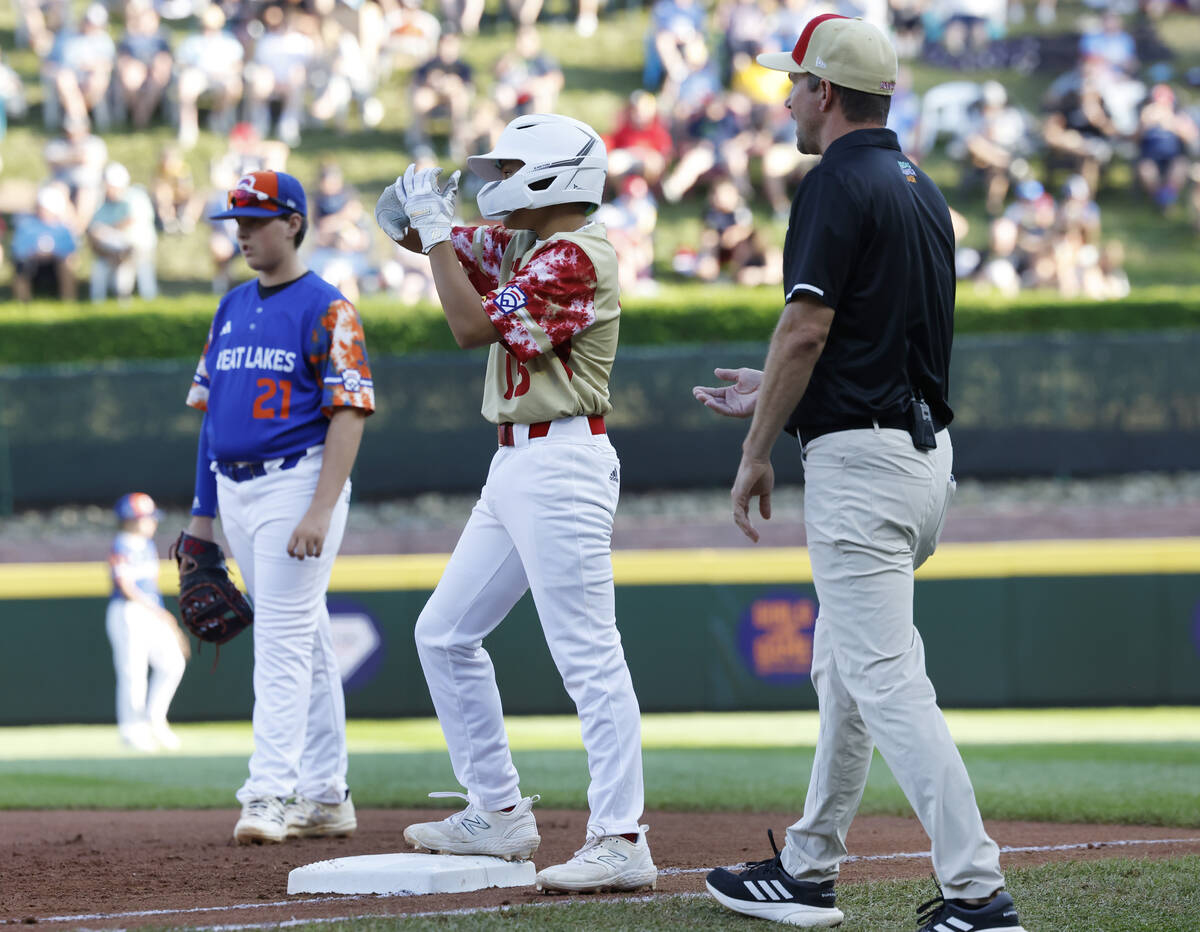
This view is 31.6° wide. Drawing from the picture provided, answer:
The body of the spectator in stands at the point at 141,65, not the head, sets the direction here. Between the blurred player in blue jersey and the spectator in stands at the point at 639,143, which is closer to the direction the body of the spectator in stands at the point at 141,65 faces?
the blurred player in blue jersey

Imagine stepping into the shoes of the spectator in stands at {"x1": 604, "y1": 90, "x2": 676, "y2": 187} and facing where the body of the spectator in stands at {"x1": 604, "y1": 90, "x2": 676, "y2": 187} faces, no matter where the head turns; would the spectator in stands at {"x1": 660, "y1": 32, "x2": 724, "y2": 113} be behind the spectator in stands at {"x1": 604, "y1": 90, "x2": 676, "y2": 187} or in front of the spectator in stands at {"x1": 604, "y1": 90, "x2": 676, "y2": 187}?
behind

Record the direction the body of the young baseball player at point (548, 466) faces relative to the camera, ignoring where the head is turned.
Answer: to the viewer's left

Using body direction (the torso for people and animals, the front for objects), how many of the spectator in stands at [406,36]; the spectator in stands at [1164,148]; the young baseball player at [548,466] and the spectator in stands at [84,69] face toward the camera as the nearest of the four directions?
3

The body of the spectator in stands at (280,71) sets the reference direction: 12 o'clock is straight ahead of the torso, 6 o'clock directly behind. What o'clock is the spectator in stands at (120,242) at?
the spectator in stands at (120,242) is roughly at 1 o'clock from the spectator in stands at (280,71).

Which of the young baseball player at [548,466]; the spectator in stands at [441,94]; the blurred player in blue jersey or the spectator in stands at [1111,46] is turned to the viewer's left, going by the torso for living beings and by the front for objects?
the young baseball player

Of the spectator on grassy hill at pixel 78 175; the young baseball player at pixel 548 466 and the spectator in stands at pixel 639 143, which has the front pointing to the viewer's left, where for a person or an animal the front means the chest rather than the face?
the young baseball player

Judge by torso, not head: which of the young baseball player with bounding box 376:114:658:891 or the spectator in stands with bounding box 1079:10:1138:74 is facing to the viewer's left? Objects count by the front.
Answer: the young baseball player

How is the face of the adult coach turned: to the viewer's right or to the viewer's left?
to the viewer's left

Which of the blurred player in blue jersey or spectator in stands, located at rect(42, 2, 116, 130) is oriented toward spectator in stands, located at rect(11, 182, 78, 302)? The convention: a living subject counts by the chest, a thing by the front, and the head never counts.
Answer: spectator in stands, located at rect(42, 2, 116, 130)
